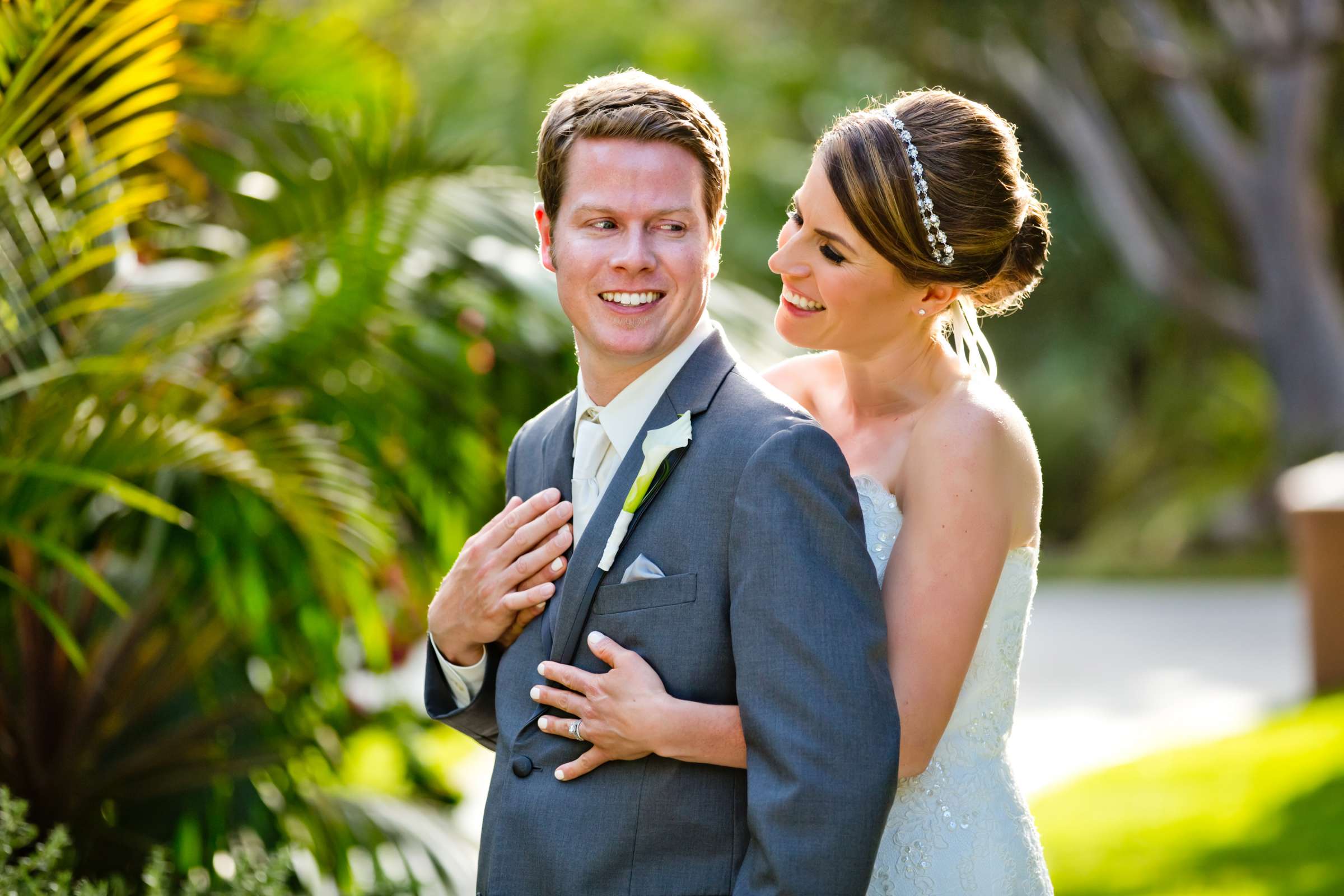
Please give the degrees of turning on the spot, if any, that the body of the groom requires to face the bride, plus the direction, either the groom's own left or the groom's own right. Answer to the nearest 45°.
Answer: approximately 180°

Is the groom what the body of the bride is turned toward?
yes

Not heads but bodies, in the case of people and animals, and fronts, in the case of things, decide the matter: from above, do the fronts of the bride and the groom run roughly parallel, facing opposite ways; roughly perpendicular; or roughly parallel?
roughly parallel

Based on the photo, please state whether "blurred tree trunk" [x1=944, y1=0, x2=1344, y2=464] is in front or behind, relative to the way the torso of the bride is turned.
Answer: behind

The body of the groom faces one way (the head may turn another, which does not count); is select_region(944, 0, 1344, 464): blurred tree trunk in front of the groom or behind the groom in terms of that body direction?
behind

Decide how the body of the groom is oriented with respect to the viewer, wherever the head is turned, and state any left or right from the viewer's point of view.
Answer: facing the viewer and to the left of the viewer

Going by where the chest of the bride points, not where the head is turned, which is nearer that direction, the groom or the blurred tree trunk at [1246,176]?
the groom

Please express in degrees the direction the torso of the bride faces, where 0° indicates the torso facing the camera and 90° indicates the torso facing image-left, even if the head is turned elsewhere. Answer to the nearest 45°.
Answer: approximately 45°

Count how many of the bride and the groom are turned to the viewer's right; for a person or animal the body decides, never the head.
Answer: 0
